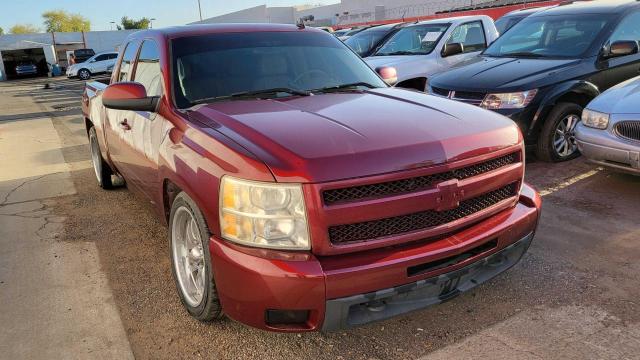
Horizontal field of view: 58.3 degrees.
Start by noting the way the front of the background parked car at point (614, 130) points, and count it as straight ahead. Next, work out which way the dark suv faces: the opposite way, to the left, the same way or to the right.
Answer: the same way

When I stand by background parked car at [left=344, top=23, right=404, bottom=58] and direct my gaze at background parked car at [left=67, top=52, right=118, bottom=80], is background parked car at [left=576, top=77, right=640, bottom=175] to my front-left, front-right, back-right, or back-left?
back-left

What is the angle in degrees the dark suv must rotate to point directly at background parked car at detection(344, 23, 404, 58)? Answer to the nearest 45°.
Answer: approximately 90° to its right

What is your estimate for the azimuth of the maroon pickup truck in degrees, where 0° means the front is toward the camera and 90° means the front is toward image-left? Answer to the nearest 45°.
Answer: approximately 315°

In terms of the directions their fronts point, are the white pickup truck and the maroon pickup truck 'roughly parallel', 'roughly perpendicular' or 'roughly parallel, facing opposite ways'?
roughly perpendicular

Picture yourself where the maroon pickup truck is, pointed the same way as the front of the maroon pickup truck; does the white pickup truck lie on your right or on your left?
on your left

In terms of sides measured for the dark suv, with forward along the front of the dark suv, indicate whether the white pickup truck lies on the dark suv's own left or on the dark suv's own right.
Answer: on the dark suv's own right

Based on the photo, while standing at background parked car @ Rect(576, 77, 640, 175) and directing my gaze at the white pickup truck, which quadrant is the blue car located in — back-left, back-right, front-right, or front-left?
front-left

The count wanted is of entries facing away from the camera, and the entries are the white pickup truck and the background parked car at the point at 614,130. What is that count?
0

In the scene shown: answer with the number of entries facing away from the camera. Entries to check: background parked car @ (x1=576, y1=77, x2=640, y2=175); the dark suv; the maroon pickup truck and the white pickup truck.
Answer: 0

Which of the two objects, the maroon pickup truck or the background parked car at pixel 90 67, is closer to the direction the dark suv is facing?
the maroon pickup truck

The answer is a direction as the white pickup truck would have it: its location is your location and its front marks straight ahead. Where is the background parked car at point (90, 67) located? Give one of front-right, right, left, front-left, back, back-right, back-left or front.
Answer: right

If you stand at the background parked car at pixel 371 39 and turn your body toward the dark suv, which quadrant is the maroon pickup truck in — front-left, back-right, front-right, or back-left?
front-right

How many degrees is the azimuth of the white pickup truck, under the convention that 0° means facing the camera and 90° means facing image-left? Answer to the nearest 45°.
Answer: approximately 45°

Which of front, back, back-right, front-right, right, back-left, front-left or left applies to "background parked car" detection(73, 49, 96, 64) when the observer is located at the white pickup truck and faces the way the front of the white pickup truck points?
right

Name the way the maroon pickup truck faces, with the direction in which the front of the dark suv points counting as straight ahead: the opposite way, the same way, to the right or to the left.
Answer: to the left

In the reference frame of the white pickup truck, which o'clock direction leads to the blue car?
The blue car is roughly at 3 o'clock from the white pickup truck.

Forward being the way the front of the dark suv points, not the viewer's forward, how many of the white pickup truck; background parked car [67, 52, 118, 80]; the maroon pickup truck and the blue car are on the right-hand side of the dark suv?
3

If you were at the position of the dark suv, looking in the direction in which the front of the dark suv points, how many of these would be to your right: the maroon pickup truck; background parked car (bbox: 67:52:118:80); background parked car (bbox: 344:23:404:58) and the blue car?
3

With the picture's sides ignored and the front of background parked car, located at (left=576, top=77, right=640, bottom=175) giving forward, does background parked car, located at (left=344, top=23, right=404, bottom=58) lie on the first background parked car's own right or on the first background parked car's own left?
on the first background parked car's own right

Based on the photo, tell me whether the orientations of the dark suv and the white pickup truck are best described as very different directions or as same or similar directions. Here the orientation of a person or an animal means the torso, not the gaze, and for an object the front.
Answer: same or similar directions
